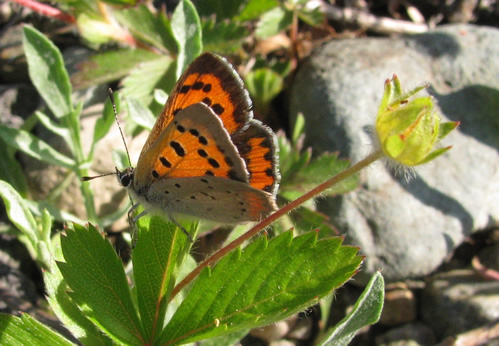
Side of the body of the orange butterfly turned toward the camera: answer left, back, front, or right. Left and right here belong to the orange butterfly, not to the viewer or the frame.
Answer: left

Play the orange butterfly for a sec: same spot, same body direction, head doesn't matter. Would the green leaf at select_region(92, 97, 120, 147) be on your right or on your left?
on your right

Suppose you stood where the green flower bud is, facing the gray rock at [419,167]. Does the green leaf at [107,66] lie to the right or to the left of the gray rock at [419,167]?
left

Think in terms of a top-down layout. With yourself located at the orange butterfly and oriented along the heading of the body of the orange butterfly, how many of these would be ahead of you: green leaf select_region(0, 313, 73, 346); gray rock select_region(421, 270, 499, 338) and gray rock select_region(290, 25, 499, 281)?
1

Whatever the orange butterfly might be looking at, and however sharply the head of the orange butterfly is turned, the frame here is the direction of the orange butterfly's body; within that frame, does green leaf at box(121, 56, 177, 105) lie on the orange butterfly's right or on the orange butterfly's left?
on the orange butterfly's right

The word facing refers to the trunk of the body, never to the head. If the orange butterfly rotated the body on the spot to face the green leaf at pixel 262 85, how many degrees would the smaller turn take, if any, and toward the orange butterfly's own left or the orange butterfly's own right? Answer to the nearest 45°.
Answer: approximately 90° to the orange butterfly's own right

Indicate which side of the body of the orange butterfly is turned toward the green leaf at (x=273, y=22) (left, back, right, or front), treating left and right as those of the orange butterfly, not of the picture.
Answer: right

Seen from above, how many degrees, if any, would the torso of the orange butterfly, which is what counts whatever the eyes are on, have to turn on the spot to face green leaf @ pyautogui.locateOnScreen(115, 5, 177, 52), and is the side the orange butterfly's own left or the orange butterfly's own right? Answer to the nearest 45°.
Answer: approximately 90° to the orange butterfly's own right

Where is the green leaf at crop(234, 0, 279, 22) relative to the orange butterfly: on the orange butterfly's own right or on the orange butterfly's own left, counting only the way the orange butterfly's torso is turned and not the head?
on the orange butterfly's own right
